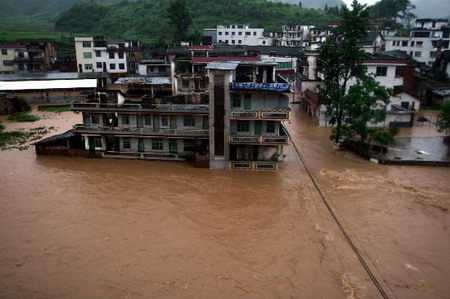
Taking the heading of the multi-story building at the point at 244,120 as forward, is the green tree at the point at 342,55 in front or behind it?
behind

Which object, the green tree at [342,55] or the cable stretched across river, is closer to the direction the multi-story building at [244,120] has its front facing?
the cable stretched across river

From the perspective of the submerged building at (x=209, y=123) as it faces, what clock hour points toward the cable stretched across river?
The cable stretched across river is roughly at 11 o'clock from the submerged building.

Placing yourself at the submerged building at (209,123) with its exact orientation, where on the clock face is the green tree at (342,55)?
The green tree is roughly at 8 o'clock from the submerged building.

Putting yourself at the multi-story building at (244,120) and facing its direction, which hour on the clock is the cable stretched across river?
The cable stretched across river is roughly at 11 o'clock from the multi-story building.

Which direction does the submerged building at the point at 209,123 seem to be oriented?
toward the camera
